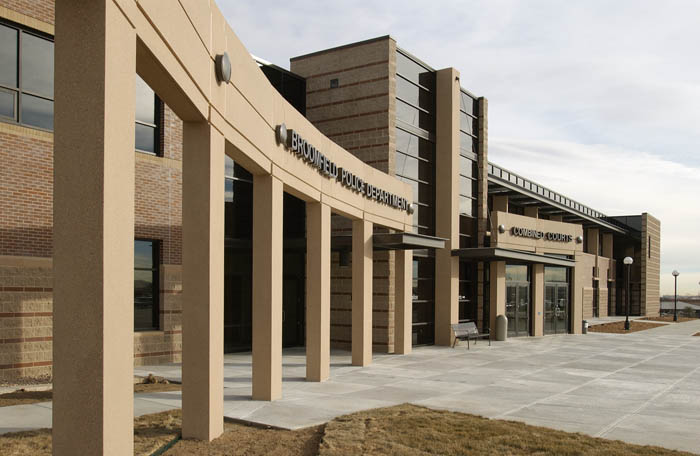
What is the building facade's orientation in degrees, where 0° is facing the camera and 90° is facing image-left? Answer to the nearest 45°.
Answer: approximately 315°
